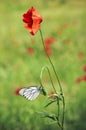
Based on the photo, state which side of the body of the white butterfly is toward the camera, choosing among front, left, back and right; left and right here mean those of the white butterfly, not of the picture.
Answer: right
